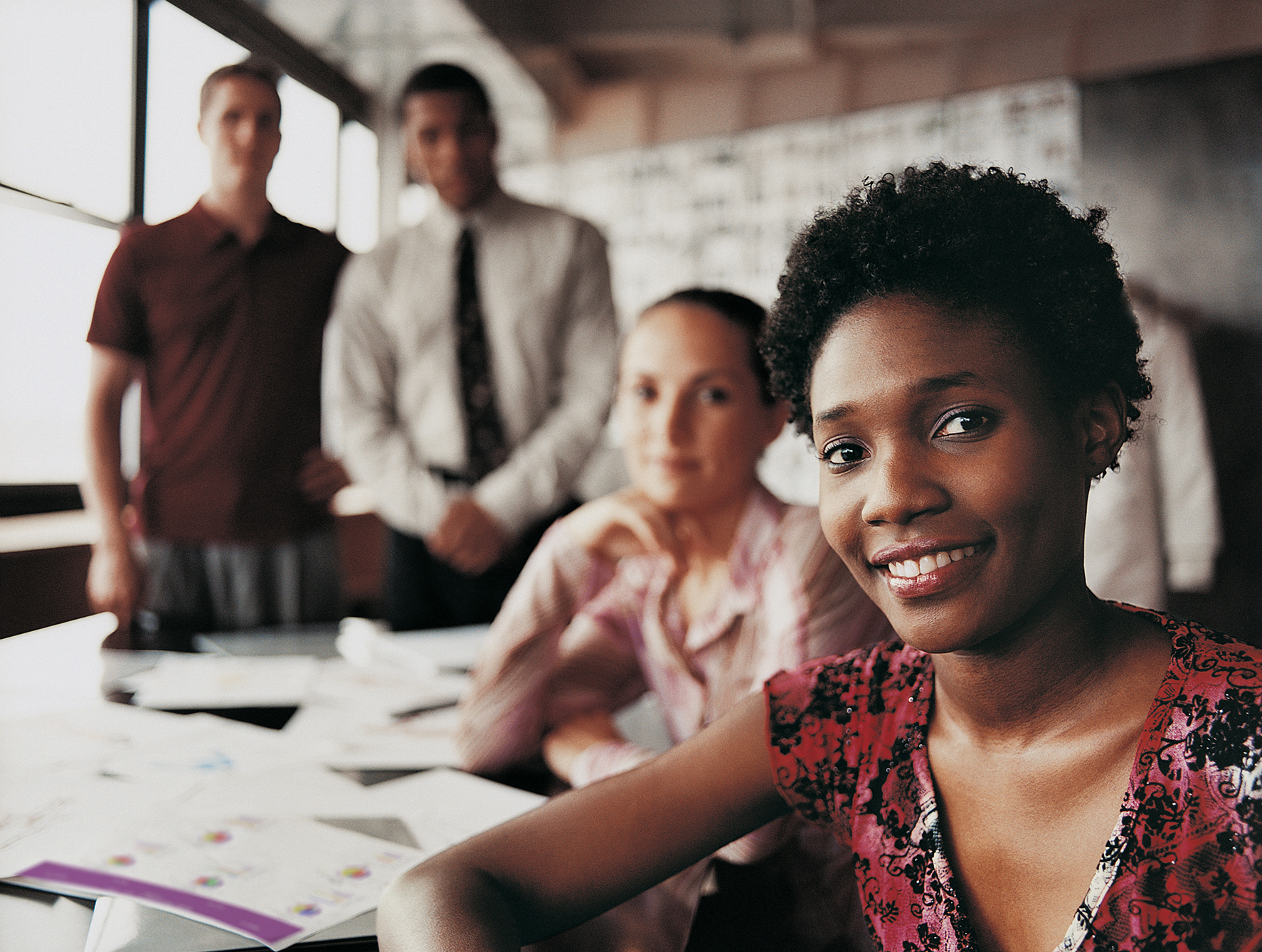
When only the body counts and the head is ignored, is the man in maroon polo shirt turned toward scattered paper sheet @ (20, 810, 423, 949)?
yes

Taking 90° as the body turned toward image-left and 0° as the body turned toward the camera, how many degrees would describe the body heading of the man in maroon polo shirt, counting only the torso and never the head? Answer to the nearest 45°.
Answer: approximately 0°

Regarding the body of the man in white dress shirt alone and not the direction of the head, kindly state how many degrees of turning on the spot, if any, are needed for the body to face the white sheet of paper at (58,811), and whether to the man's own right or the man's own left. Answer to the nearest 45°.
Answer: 0° — they already face it

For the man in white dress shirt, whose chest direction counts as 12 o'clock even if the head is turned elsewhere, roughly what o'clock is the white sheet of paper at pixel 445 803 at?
The white sheet of paper is roughly at 12 o'clock from the man in white dress shirt.

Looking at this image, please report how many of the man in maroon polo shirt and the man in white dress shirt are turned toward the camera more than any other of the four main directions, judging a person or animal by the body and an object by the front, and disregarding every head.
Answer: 2

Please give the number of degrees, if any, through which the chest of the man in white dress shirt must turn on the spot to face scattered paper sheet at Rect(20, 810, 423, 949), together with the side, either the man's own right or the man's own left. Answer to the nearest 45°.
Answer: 0° — they already face it
